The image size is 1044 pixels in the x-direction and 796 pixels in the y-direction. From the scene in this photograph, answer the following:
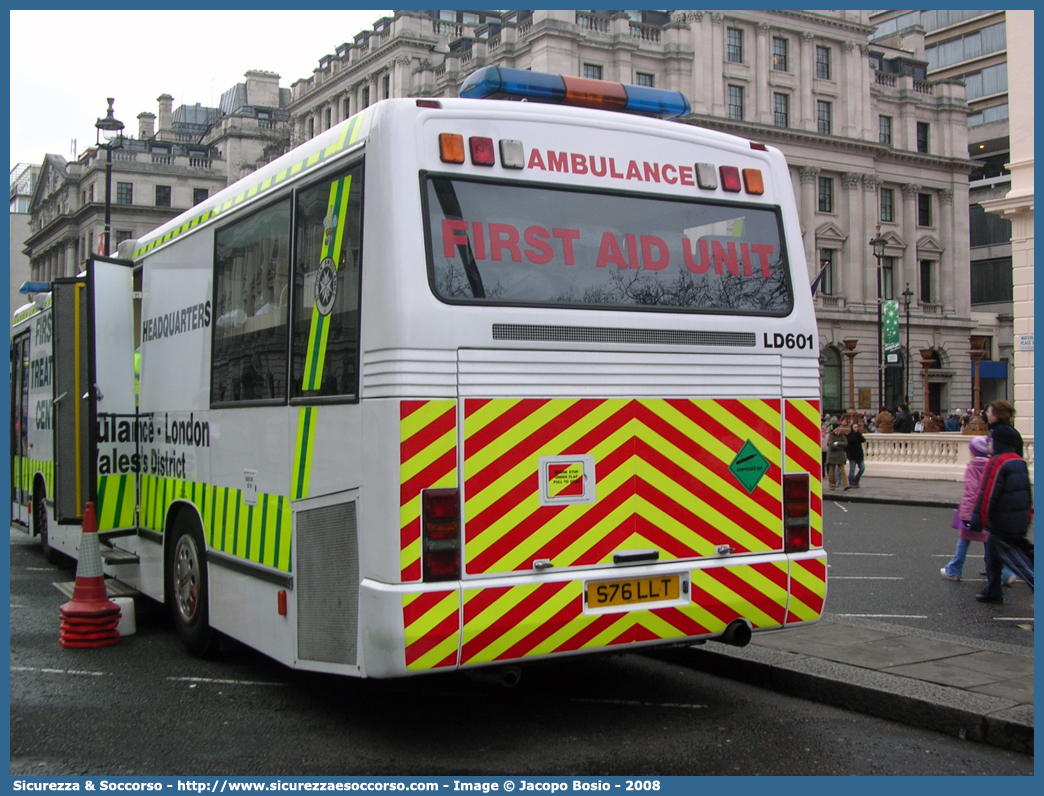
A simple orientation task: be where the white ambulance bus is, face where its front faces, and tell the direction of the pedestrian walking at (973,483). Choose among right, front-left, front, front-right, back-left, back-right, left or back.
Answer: right

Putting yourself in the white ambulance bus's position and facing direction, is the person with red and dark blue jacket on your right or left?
on your right

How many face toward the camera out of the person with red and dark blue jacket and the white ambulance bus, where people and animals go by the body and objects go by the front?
0

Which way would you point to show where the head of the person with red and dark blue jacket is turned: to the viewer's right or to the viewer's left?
to the viewer's left

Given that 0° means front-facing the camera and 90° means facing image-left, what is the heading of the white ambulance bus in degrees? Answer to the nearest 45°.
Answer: approximately 135°

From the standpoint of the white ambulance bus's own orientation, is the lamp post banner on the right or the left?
on its right

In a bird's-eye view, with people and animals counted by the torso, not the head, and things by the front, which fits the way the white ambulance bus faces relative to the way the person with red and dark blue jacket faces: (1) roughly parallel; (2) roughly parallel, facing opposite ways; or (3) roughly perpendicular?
roughly parallel
